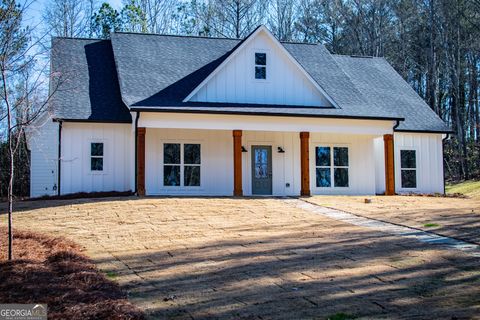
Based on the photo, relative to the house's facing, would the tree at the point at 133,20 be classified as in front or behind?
behind

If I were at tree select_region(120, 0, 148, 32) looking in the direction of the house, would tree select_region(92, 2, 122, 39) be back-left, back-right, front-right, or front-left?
back-right

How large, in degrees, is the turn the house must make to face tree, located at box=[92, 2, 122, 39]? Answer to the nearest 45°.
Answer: approximately 135° to its right

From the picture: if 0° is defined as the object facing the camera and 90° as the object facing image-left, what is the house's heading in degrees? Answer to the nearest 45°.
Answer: approximately 0°

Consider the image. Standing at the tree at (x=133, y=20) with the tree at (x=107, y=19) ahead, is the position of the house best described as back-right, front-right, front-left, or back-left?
back-left
